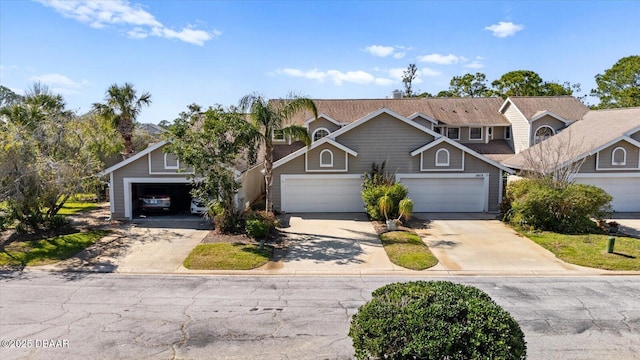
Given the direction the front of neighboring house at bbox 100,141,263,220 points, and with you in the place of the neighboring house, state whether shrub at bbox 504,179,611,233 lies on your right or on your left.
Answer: on your left

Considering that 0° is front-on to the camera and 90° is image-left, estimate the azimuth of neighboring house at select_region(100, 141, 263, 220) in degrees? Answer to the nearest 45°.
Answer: approximately 0°

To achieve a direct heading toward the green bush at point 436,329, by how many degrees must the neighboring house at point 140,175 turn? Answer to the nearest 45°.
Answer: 0° — it already faces it

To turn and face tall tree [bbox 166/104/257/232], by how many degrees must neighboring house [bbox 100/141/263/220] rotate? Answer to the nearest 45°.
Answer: approximately 45° to its left

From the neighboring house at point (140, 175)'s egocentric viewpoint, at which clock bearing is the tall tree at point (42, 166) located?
The tall tree is roughly at 2 o'clock from the neighboring house.

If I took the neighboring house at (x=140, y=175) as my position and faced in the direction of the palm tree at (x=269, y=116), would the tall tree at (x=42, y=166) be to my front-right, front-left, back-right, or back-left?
back-right

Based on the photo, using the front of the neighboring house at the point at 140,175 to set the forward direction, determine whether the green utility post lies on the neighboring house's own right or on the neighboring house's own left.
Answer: on the neighboring house's own left

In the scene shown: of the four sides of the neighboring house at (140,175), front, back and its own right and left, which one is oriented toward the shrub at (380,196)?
left

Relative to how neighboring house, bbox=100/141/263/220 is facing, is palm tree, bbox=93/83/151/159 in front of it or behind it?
behind

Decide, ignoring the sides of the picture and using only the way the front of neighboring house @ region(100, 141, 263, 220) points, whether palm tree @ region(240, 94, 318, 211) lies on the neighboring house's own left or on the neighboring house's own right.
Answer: on the neighboring house's own left
